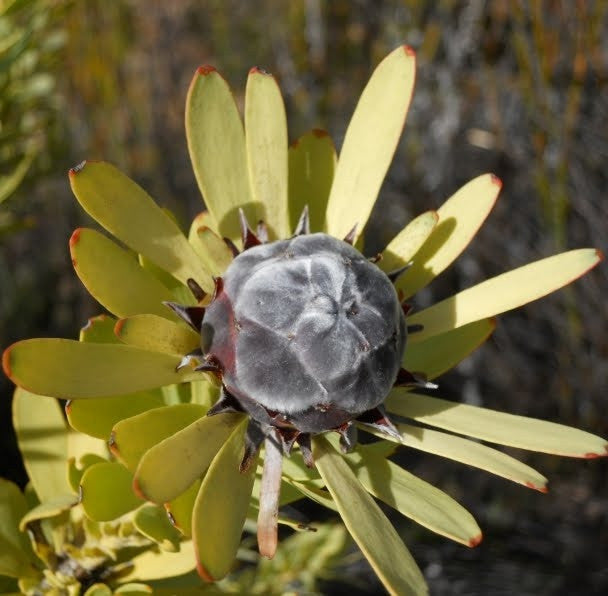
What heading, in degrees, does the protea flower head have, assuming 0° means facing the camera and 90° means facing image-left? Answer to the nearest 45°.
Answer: approximately 0°
